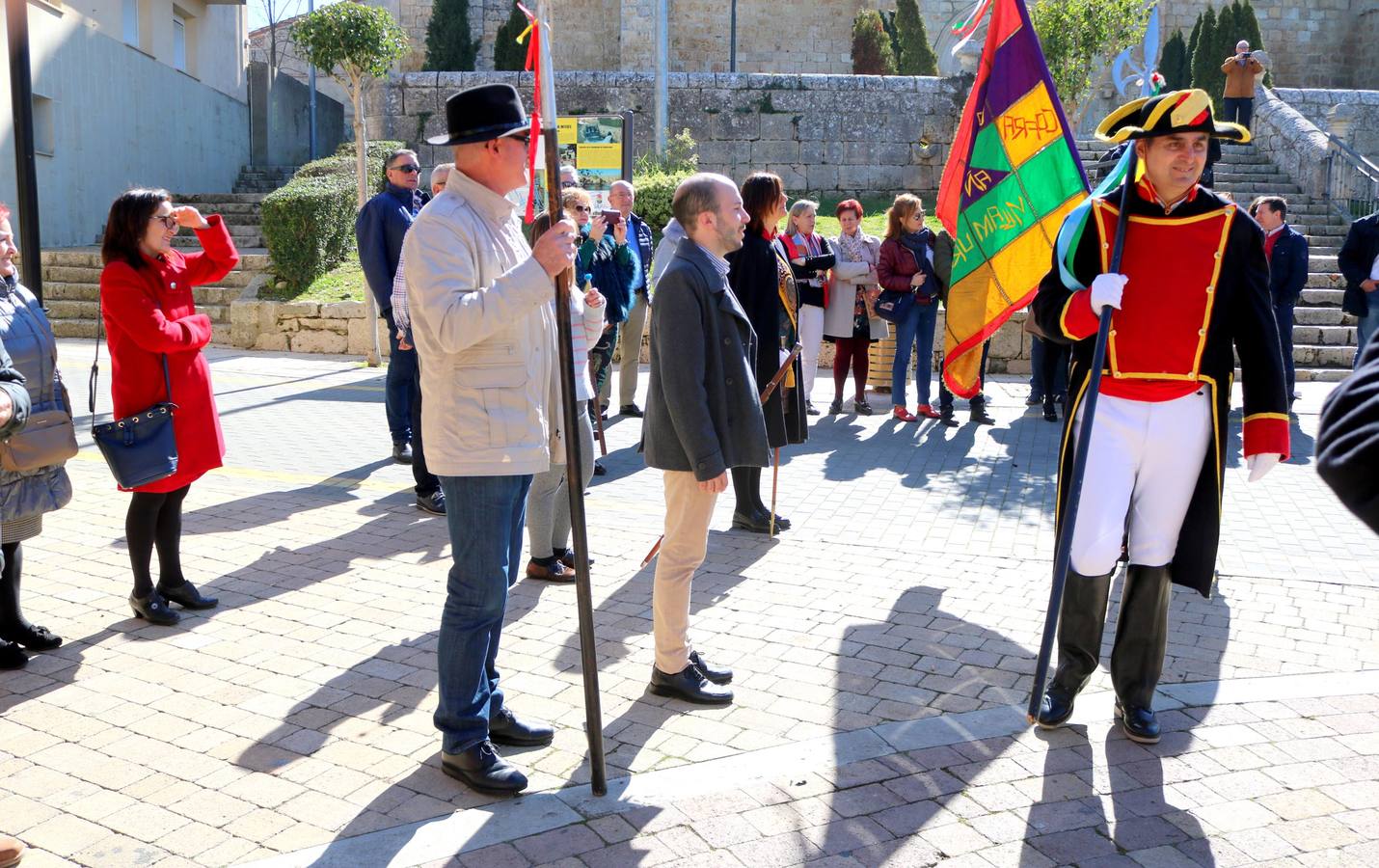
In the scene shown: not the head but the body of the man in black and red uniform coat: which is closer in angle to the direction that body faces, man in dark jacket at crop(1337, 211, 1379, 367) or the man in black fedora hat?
the man in black fedora hat

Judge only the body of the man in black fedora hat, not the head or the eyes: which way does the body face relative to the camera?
to the viewer's right

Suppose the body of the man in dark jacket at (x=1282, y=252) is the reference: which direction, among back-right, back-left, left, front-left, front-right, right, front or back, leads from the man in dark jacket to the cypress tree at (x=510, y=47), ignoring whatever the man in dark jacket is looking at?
right

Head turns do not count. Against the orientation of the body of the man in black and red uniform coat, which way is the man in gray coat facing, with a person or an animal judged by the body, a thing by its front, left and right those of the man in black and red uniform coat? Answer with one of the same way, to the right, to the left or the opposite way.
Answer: to the left

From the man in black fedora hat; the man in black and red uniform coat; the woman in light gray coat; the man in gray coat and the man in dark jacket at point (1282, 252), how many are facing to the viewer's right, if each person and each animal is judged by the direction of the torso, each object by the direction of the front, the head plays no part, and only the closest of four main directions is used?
2

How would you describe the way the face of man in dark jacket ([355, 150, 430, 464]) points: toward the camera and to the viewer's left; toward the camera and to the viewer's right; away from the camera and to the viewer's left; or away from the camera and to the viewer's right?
toward the camera and to the viewer's right

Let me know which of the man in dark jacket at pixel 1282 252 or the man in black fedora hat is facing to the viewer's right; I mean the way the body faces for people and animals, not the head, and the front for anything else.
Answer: the man in black fedora hat

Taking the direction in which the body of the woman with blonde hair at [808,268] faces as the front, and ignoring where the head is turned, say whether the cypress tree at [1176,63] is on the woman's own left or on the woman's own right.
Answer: on the woman's own left

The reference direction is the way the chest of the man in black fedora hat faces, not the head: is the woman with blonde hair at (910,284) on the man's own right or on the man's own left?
on the man's own left

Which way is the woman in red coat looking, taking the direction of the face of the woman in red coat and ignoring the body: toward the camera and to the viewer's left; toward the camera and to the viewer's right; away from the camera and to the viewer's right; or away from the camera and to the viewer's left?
toward the camera and to the viewer's right

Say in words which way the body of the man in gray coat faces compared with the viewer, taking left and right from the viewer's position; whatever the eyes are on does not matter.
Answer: facing to the right of the viewer

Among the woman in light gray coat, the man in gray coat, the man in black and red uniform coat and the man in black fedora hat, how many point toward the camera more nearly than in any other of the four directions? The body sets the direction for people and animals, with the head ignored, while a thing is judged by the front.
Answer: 2

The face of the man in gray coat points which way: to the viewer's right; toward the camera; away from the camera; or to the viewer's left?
to the viewer's right

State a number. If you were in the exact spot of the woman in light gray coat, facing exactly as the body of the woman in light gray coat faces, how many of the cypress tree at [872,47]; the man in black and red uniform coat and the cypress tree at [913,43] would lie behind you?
2

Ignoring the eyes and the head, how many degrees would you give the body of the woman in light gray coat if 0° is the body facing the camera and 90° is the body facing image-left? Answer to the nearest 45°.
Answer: approximately 0°

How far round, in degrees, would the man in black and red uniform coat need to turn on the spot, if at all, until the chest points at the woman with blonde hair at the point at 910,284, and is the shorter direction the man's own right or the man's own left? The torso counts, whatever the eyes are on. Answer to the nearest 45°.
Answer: approximately 180°
